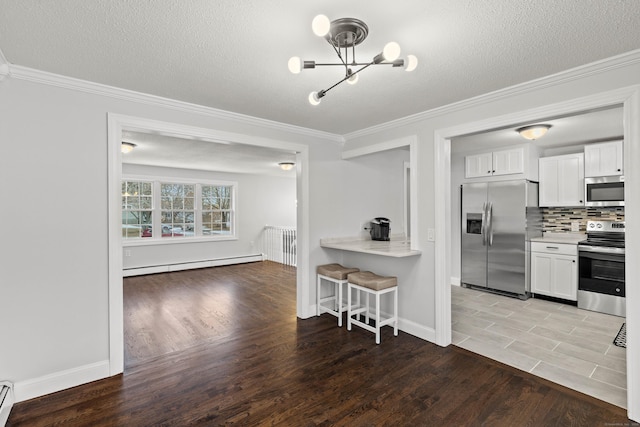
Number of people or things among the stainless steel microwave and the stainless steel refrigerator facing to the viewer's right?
0

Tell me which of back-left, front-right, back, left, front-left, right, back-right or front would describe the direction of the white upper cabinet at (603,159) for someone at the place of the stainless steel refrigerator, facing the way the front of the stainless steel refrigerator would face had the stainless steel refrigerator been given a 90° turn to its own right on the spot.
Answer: back-right

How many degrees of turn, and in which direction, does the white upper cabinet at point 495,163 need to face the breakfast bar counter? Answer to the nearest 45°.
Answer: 0° — it already faces it

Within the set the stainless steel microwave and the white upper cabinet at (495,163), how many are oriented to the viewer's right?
0

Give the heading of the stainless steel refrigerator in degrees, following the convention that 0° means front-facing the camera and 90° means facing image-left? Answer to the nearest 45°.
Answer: approximately 45°

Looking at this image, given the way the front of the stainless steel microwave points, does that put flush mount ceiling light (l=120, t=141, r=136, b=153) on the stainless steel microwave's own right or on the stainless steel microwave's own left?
on the stainless steel microwave's own right

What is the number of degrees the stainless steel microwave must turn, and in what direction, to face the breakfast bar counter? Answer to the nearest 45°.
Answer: approximately 45° to its right

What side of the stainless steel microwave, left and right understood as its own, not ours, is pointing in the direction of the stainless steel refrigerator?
right

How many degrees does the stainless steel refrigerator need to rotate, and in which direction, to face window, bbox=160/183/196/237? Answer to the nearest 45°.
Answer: approximately 45° to its right
